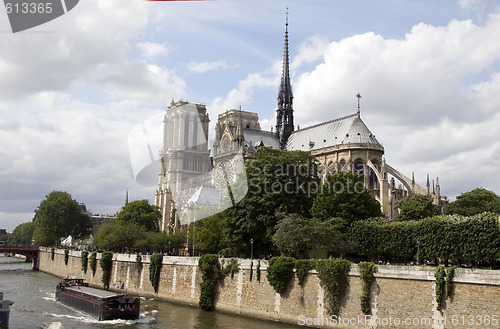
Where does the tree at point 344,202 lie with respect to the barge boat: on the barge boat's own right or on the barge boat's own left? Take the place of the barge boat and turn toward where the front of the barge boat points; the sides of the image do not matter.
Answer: on the barge boat's own left

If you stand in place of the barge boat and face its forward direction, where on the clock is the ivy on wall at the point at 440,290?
The ivy on wall is roughly at 12 o'clock from the barge boat.

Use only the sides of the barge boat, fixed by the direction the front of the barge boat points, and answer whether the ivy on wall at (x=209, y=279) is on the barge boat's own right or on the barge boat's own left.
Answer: on the barge boat's own left

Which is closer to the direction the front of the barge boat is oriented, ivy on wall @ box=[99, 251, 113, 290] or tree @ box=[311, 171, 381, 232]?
the tree

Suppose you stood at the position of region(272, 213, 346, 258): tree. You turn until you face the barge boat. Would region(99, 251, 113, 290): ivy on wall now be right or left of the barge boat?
right

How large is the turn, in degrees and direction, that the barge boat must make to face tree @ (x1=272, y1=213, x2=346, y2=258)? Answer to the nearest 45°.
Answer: approximately 45° to its left

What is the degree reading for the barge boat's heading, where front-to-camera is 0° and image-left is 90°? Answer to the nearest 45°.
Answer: approximately 315°

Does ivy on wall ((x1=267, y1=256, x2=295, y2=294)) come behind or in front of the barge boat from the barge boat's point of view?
in front

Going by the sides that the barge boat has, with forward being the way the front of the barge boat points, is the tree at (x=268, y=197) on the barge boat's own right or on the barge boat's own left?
on the barge boat's own left

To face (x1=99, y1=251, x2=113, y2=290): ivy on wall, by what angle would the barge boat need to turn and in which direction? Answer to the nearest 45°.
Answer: approximately 135° to its left

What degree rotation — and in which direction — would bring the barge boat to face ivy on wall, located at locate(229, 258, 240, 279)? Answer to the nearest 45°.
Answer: approximately 45° to its left

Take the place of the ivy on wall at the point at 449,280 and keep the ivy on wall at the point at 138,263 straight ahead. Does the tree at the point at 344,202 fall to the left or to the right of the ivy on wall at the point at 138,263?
right
